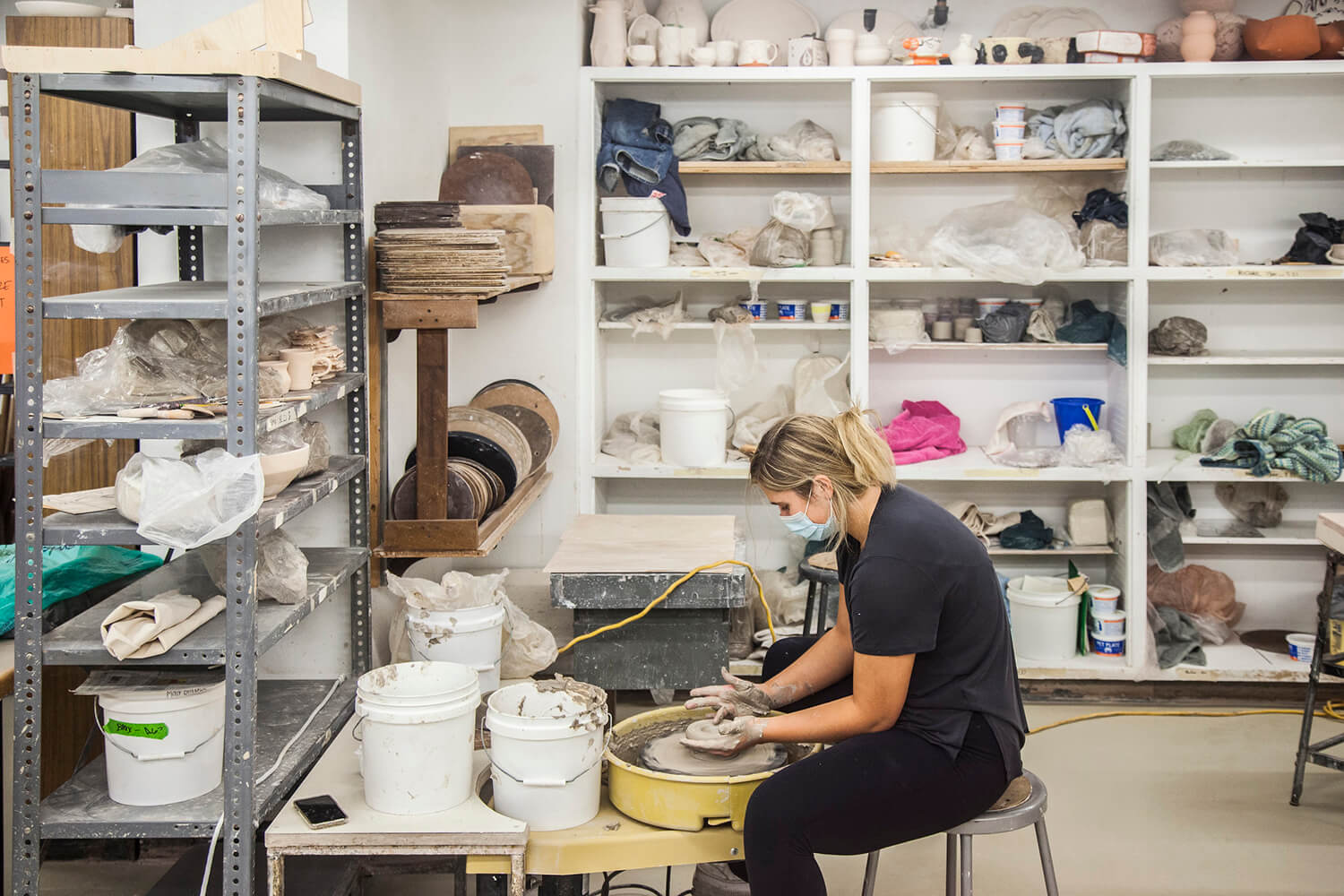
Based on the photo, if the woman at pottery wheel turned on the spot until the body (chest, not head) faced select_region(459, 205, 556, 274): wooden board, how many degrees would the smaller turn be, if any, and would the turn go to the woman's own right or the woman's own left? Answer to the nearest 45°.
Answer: approximately 45° to the woman's own right

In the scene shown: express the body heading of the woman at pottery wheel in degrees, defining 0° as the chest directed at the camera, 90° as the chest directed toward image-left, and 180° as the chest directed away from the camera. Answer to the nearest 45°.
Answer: approximately 90°

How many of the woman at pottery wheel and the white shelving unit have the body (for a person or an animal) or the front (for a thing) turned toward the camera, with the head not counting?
1

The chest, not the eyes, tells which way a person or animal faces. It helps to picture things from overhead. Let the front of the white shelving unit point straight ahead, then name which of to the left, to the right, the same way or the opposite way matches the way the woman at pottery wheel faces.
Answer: to the right

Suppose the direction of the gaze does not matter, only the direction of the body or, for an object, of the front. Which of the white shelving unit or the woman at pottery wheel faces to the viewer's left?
the woman at pottery wheel

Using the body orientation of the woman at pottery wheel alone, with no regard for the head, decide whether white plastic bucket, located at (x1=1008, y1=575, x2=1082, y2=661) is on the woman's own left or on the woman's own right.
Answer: on the woman's own right

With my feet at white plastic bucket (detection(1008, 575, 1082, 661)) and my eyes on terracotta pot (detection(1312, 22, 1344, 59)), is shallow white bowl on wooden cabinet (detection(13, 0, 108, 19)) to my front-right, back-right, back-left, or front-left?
back-right

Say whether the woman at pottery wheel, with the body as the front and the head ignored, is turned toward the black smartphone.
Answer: yes

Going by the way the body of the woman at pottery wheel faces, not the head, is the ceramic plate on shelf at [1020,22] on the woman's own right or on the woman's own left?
on the woman's own right

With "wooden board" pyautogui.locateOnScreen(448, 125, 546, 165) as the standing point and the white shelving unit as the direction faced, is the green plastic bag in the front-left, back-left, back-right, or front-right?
back-right
